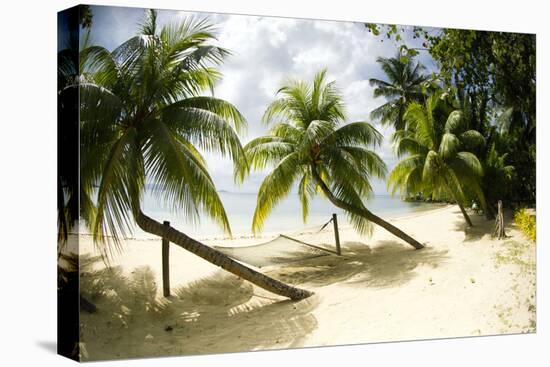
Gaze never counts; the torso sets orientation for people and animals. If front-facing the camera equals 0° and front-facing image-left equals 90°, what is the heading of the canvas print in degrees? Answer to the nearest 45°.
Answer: approximately 315°
